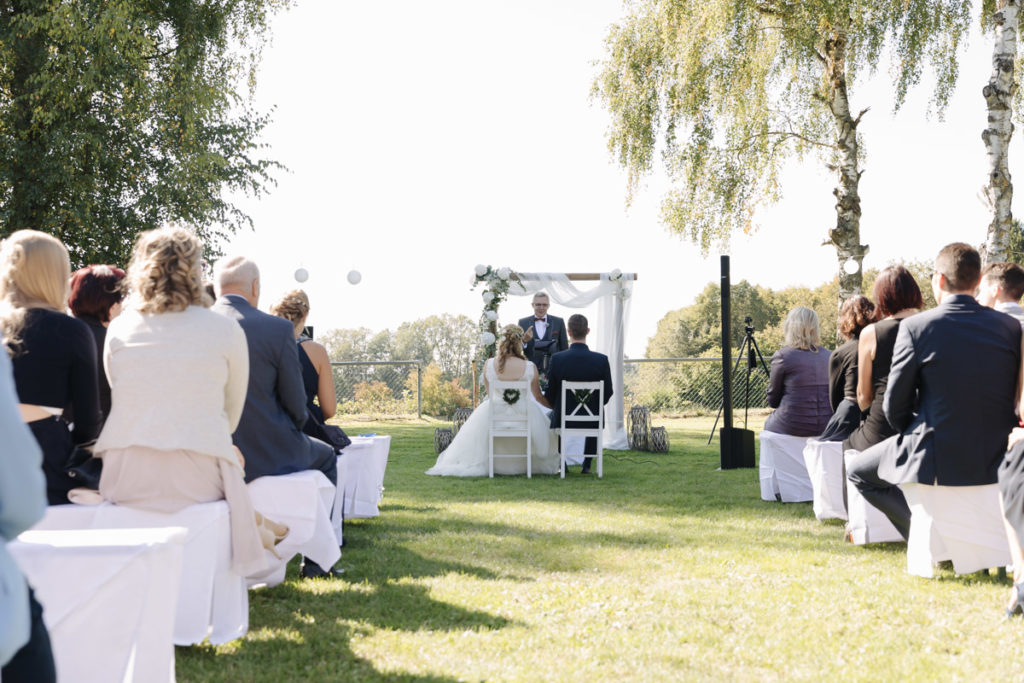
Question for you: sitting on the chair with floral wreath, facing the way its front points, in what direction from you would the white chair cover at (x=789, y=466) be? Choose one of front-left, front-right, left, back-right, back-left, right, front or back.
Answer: back-right

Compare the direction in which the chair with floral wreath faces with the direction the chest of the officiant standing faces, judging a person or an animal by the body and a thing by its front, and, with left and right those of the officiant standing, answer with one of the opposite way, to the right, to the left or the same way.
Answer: the opposite way

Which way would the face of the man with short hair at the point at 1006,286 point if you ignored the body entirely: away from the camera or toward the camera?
away from the camera

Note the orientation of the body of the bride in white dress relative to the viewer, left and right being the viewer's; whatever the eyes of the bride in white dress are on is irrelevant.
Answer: facing away from the viewer

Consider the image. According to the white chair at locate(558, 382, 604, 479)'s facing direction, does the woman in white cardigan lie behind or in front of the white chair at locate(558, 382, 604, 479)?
behind

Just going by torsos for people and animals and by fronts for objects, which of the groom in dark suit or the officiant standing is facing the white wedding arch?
the groom in dark suit

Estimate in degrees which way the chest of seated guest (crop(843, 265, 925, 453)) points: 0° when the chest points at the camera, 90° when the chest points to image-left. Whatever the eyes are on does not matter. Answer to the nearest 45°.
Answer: approximately 135°

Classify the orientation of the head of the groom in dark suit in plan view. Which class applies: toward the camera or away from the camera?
away from the camera
